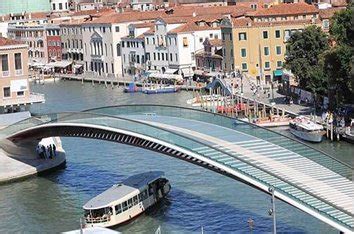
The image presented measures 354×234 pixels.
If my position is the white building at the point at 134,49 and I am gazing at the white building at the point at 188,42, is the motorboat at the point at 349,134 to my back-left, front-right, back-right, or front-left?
front-right

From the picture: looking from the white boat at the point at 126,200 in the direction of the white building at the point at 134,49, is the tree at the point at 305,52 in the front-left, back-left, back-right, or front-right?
front-right

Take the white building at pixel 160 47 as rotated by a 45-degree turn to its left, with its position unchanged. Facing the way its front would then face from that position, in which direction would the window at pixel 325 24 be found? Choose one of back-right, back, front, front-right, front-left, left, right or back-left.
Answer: front-left

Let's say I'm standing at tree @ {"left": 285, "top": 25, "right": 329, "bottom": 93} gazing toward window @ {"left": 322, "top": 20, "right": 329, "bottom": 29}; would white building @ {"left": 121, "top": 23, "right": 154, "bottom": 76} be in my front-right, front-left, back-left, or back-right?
front-left

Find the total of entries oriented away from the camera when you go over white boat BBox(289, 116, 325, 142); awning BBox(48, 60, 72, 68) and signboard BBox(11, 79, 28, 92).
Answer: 0

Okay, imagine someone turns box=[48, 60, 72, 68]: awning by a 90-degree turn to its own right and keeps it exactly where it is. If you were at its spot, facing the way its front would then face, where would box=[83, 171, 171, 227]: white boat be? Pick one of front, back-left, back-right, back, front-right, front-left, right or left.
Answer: back-left

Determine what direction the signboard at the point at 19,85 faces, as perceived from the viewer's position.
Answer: facing the viewer

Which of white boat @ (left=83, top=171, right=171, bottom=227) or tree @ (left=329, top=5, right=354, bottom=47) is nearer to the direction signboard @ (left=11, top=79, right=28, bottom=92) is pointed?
the white boat

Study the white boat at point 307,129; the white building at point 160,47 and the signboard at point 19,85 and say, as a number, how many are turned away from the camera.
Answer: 0

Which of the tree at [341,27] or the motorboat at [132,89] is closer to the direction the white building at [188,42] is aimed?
the motorboat

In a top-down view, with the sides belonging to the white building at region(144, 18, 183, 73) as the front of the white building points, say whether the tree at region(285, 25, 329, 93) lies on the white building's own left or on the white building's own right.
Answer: on the white building's own left

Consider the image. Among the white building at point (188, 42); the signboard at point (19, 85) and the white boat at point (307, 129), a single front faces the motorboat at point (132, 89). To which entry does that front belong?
the white building

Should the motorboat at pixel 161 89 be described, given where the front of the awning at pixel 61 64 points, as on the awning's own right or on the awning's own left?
on the awning's own left
